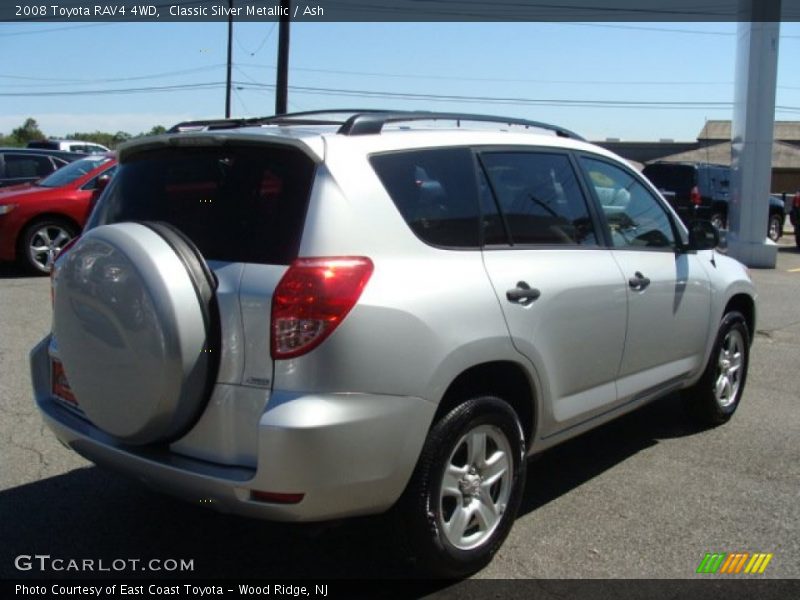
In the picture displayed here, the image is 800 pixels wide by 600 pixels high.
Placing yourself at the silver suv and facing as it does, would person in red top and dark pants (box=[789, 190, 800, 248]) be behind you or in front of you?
in front

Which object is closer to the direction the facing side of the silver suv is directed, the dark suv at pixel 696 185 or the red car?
the dark suv

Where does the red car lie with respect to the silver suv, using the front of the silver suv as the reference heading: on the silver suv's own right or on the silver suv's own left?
on the silver suv's own left

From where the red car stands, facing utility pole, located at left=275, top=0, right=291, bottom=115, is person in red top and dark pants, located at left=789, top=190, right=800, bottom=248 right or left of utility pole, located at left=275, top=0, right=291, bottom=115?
right

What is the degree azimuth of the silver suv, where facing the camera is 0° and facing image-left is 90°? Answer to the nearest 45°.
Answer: approximately 225°

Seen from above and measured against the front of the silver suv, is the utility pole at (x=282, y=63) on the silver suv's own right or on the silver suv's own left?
on the silver suv's own left

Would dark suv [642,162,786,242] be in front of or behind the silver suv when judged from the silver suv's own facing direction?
in front
